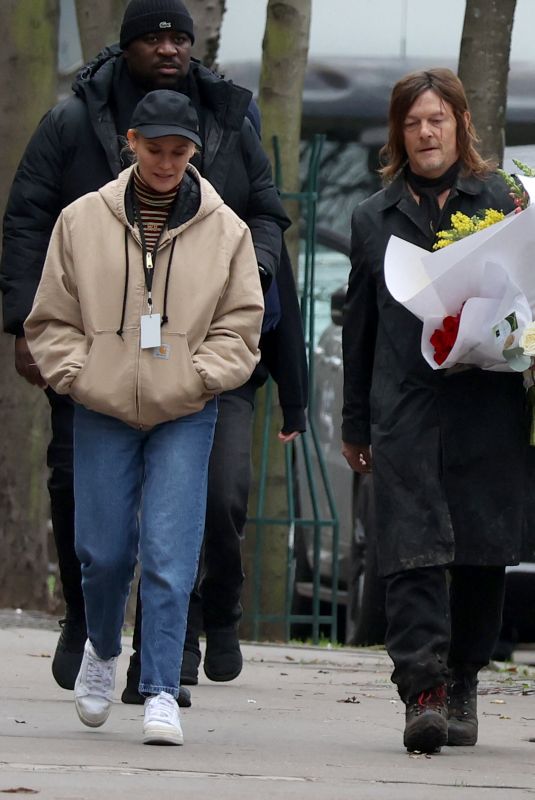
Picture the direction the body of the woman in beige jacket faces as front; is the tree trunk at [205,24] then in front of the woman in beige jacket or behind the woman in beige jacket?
behind

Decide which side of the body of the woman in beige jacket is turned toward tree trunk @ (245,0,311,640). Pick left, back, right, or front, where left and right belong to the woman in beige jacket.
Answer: back

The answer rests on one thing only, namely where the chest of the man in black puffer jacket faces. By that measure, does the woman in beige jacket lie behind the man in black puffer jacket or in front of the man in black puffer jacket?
in front

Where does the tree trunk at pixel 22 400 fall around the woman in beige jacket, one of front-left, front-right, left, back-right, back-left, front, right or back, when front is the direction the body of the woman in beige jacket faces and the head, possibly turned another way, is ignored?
back

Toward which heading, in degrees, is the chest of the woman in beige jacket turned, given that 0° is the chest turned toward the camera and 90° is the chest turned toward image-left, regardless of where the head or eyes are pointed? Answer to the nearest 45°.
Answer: approximately 0°

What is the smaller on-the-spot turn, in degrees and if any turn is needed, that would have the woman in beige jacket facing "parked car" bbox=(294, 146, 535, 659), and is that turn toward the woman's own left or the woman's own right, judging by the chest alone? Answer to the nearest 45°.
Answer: approximately 180°
